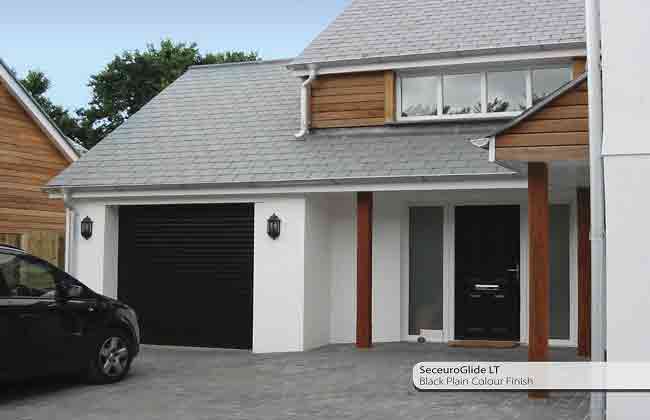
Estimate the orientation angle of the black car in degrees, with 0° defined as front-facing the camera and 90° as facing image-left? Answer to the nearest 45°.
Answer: approximately 225°

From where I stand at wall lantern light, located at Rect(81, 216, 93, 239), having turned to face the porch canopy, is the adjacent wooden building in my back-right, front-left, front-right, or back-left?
back-left

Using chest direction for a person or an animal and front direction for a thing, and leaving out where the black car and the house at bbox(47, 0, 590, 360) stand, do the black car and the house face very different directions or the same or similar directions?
very different directions

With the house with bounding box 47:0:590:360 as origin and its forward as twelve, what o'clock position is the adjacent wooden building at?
The adjacent wooden building is roughly at 4 o'clock from the house.

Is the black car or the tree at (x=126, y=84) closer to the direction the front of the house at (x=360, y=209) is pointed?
the black car

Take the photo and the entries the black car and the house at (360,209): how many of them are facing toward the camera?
1

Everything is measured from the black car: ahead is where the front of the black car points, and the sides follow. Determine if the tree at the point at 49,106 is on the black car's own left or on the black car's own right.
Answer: on the black car's own left

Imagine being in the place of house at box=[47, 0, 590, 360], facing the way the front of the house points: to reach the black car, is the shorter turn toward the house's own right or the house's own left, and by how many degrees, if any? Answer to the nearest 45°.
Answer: approximately 45° to the house's own right
